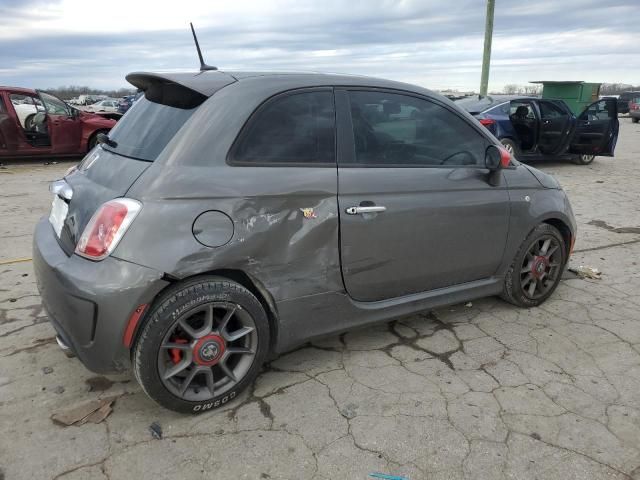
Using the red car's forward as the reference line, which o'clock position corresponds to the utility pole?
The utility pole is roughly at 12 o'clock from the red car.

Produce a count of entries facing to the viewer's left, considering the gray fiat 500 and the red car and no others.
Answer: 0

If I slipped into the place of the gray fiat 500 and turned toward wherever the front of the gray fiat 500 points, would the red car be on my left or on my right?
on my left

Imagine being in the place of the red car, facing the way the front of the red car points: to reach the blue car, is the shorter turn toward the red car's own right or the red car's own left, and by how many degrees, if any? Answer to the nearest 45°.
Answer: approximately 45° to the red car's own right

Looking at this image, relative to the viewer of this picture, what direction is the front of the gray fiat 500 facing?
facing away from the viewer and to the right of the viewer

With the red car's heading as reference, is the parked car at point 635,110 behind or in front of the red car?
in front

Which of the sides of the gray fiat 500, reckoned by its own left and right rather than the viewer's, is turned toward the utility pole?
front

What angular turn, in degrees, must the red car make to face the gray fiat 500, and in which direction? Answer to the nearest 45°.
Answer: approximately 90° to its right

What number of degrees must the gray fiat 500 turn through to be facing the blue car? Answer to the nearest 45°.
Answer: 0° — it already faces it

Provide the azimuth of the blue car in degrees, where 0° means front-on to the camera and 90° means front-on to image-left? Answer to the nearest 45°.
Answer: approximately 225°

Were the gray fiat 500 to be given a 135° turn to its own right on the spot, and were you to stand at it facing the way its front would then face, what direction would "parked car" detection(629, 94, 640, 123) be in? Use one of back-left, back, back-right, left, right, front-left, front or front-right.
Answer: back-left

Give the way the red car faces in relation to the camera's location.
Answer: facing to the right of the viewer
